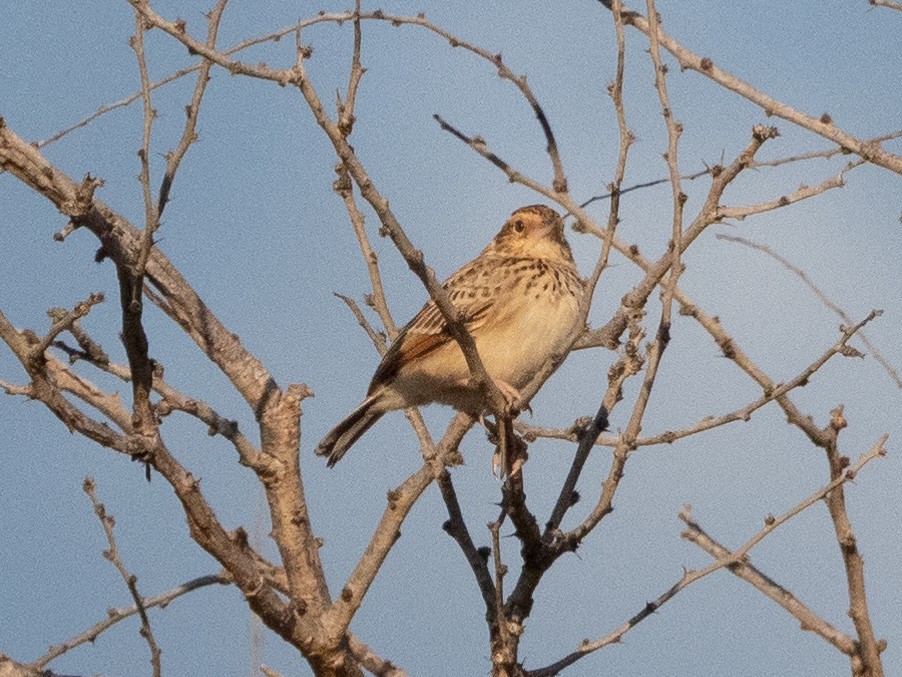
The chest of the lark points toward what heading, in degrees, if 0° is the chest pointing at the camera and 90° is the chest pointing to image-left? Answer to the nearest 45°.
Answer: approximately 315°
